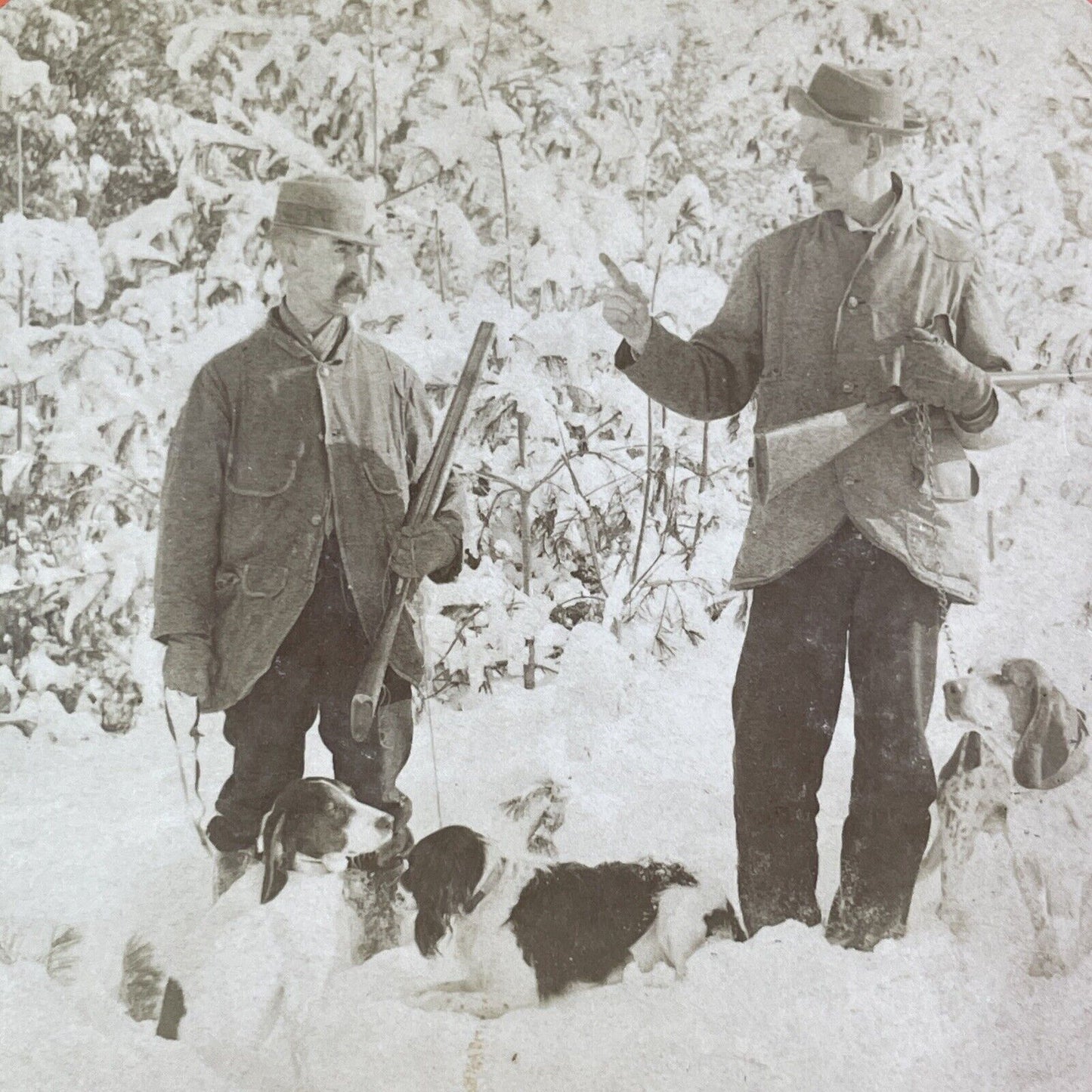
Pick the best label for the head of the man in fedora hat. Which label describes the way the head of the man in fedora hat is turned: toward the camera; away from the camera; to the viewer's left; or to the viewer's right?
to the viewer's left

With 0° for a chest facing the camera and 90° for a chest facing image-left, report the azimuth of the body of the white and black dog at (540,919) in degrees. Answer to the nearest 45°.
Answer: approximately 90°

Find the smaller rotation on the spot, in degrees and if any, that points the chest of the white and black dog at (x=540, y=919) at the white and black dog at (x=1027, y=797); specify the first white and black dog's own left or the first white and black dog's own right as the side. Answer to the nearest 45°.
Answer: approximately 180°

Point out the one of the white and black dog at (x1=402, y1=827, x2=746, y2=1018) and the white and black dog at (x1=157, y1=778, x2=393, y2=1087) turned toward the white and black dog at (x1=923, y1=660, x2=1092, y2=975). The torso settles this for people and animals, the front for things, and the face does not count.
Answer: the white and black dog at (x1=157, y1=778, x2=393, y2=1087)

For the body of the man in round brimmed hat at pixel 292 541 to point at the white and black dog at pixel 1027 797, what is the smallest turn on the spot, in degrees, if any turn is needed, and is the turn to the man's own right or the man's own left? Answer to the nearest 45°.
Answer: approximately 45° to the man's own left
